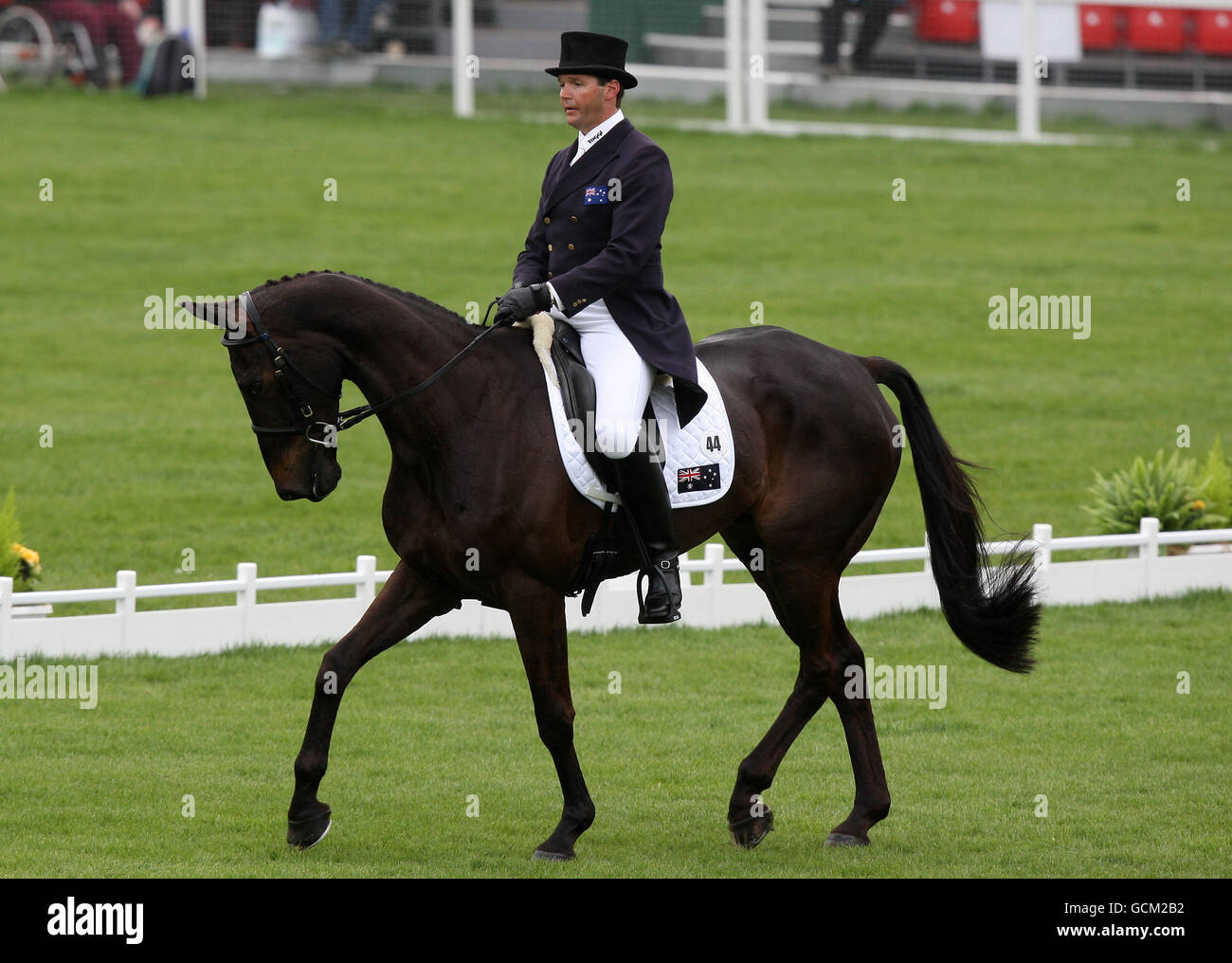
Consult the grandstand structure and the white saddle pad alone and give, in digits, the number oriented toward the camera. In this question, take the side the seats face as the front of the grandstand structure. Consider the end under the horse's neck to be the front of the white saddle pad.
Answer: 1

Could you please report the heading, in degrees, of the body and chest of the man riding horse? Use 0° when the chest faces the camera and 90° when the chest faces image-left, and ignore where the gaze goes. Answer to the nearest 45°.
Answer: approximately 45°

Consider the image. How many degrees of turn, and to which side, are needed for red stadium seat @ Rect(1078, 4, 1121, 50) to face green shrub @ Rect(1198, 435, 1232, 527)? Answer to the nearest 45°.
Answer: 0° — it already faces it

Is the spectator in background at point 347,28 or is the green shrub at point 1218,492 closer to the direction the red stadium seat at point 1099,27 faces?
the green shrub

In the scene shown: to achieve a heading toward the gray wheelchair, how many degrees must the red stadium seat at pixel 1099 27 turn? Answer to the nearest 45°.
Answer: approximately 90° to its right

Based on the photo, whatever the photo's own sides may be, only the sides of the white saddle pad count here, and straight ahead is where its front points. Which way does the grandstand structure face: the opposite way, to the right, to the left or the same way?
to the left

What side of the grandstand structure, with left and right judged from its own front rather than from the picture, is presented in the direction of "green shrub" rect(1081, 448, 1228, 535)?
front

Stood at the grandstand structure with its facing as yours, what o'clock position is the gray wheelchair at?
The gray wheelchair is roughly at 3 o'clock from the grandstand structure.

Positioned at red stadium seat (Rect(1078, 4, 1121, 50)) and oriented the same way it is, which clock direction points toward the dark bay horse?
The dark bay horse is roughly at 12 o'clock from the red stadium seat.

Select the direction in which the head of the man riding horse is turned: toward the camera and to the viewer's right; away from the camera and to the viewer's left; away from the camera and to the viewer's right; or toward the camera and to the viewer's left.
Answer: toward the camera and to the viewer's left

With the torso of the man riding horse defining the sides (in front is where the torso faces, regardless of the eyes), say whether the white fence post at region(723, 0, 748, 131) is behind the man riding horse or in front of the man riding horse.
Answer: behind

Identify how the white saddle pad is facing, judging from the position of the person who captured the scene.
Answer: facing to the left of the viewer

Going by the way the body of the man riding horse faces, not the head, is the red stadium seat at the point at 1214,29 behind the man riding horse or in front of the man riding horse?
behind
